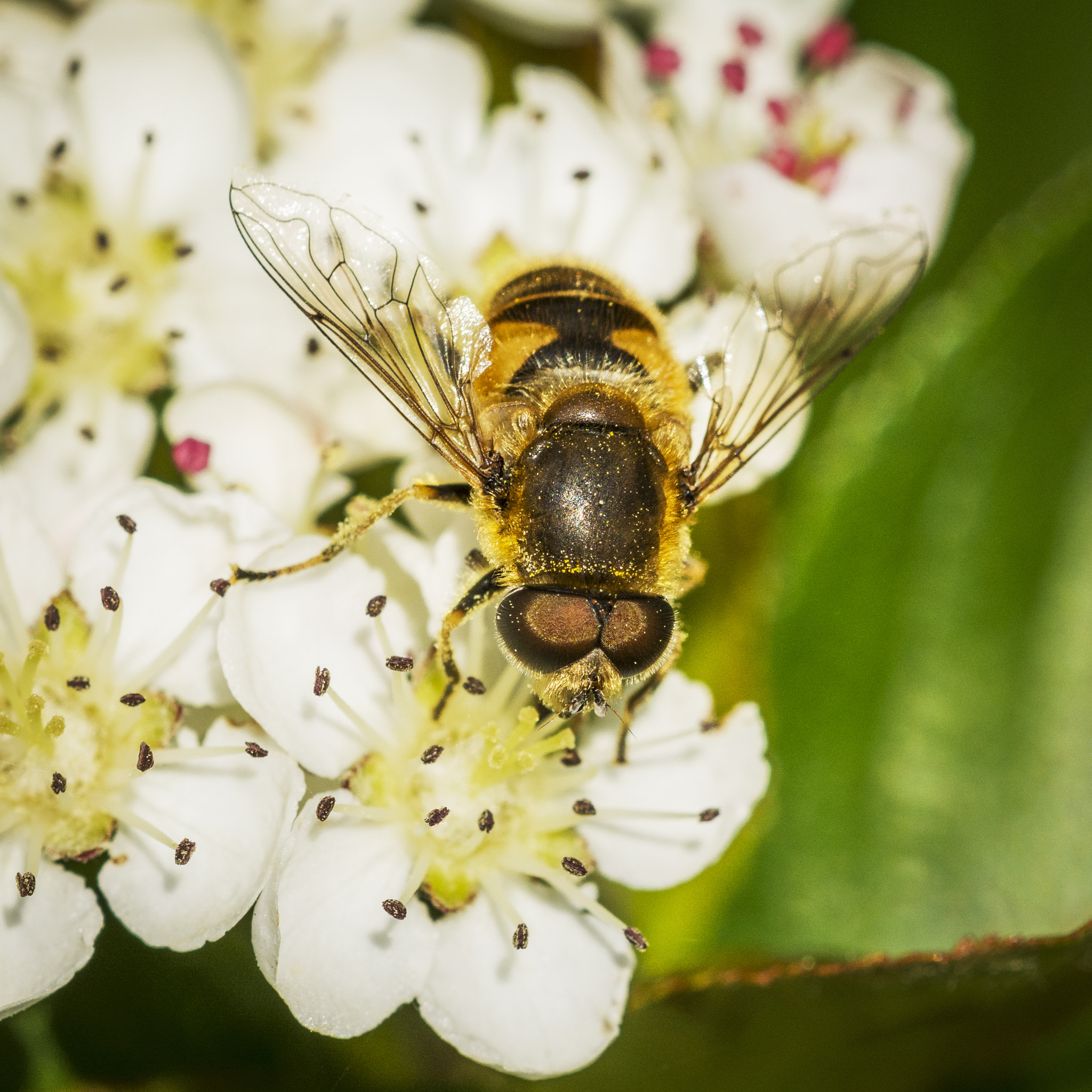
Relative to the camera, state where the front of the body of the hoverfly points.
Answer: toward the camera
